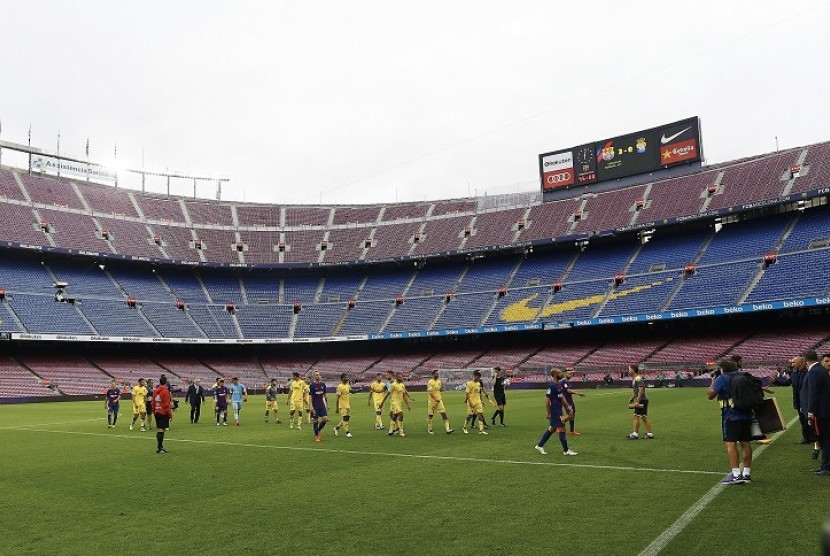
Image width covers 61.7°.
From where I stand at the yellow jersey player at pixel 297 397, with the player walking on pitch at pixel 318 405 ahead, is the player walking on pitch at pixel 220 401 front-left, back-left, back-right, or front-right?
back-right

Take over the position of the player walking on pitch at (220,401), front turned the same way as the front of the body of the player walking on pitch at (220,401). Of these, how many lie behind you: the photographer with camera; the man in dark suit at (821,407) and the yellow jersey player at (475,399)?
0

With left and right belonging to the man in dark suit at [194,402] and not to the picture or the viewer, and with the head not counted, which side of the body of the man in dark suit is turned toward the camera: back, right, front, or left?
front

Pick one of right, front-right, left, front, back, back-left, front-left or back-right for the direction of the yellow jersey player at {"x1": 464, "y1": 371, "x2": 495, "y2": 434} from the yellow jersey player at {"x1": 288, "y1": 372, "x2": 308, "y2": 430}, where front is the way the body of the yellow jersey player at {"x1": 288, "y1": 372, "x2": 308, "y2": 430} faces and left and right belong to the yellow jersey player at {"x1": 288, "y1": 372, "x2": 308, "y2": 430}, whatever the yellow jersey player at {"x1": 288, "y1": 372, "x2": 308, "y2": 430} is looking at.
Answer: front-left

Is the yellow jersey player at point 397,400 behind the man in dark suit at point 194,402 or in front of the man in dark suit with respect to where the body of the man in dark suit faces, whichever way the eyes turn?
in front

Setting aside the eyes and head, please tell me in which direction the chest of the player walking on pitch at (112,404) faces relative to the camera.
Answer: toward the camera

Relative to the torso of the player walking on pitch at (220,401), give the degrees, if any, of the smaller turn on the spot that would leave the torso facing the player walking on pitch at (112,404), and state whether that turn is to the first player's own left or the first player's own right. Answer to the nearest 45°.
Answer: approximately 90° to the first player's own right

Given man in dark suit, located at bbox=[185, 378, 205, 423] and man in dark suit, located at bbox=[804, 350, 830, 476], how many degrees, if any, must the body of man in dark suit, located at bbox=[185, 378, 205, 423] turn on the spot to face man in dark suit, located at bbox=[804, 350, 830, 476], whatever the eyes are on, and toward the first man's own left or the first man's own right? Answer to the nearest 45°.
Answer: approximately 45° to the first man's own left

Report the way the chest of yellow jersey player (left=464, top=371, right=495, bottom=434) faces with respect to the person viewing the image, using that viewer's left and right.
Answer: facing the viewer and to the right of the viewer

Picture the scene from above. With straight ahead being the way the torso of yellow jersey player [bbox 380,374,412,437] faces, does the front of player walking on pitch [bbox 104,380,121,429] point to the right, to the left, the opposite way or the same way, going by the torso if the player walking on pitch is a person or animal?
the same way

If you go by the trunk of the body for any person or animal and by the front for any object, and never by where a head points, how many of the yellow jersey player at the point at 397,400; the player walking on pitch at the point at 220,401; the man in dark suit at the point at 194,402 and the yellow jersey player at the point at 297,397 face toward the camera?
4

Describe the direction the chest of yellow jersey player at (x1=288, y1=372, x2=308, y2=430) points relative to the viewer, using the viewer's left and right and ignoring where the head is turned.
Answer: facing the viewer

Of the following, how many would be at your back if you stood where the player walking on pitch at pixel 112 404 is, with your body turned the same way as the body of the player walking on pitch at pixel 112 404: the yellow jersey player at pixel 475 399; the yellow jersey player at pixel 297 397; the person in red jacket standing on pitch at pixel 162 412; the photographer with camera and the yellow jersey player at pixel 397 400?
0

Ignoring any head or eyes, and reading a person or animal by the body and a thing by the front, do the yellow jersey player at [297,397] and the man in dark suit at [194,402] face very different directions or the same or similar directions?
same or similar directions

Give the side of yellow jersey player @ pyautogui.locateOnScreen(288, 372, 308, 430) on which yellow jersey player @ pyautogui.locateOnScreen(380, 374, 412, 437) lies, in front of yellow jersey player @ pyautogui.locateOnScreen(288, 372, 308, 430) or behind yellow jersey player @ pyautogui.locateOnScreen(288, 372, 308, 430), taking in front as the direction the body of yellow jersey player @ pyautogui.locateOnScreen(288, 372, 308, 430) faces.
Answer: in front

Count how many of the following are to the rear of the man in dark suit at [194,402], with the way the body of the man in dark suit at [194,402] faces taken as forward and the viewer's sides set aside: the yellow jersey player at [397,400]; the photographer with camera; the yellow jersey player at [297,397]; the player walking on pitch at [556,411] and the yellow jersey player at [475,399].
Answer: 0

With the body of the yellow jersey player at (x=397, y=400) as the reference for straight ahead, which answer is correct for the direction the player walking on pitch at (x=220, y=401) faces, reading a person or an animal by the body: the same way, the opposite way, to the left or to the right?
the same way

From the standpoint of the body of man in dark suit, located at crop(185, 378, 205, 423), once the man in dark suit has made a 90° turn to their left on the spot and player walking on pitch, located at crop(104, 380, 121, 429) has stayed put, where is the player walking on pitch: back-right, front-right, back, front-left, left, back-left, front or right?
back
